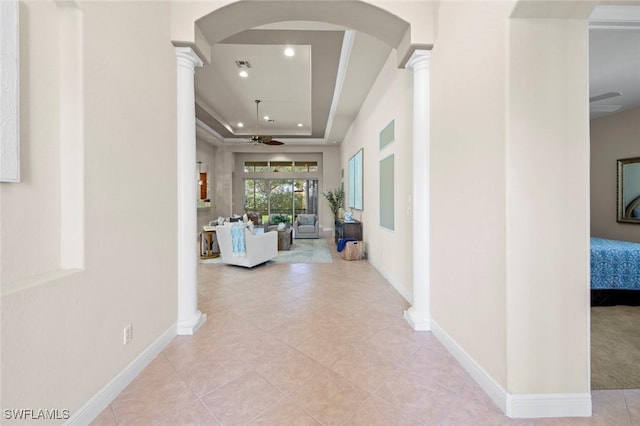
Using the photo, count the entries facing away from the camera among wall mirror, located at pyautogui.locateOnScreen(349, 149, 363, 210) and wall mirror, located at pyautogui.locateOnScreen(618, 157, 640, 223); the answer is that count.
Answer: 0

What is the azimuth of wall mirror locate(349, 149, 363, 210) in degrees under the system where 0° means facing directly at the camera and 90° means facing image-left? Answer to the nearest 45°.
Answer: approximately 90°

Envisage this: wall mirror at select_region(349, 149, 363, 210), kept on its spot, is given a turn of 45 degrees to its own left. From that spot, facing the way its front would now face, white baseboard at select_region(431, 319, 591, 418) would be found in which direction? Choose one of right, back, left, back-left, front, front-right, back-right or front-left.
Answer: front-left

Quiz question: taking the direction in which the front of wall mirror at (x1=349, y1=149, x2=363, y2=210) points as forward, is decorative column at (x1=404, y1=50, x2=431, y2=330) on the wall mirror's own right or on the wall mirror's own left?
on the wall mirror's own left

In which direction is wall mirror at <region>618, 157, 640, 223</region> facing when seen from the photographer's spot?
facing the viewer and to the left of the viewer
